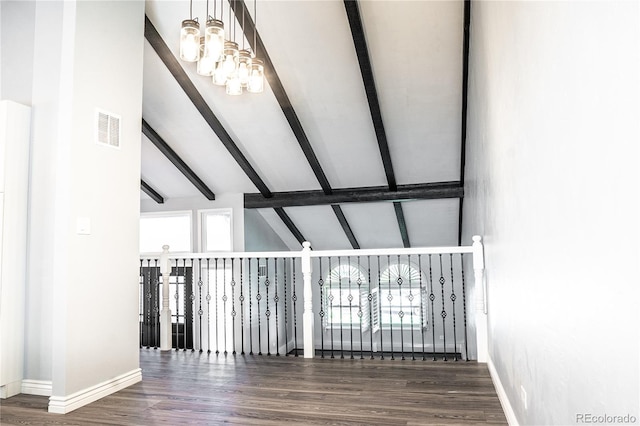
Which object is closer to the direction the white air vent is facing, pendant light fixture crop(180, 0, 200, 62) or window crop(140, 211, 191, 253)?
the pendant light fixture

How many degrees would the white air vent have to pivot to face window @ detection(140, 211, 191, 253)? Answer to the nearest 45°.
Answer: approximately 135° to its left

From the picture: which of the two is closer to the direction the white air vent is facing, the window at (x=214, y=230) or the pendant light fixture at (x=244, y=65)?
the pendant light fixture

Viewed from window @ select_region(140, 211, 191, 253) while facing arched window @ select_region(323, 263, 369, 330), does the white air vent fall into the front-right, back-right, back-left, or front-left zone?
back-right

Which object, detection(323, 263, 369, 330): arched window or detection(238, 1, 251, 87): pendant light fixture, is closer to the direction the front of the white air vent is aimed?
the pendant light fixture

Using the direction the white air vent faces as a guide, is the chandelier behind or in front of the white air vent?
in front

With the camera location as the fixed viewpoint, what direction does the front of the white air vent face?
facing the viewer and to the right of the viewer

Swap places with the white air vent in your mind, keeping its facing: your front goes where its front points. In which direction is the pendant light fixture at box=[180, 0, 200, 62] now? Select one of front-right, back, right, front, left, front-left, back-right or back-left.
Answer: front

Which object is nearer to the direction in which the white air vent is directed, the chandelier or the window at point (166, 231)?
the chandelier

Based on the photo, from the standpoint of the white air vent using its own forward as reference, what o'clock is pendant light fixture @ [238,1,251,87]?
The pendant light fixture is roughly at 11 o'clock from the white air vent.
